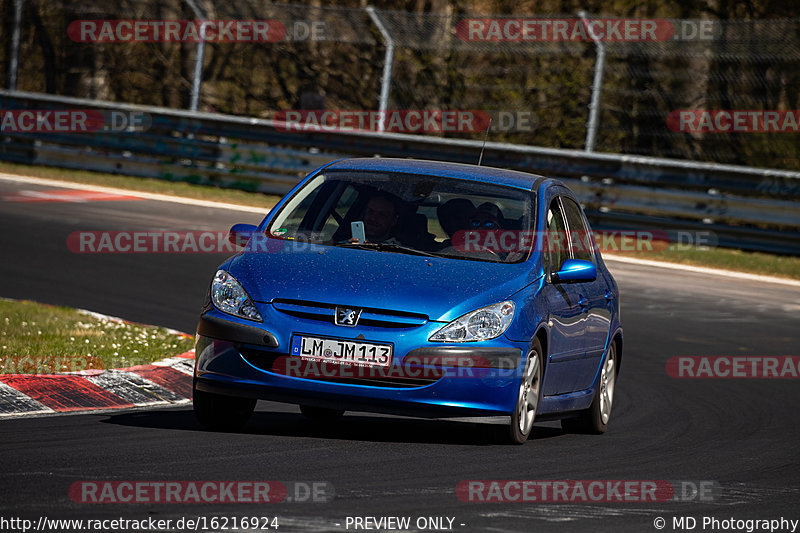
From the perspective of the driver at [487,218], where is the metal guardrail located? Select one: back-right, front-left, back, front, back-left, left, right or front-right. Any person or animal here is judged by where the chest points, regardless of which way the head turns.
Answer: back-right

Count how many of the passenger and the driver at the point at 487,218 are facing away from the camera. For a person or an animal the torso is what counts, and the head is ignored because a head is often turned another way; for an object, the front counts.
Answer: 0

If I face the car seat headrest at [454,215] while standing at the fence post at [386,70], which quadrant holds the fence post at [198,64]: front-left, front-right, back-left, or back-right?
back-right

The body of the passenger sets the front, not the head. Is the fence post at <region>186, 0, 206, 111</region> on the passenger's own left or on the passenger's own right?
on the passenger's own right

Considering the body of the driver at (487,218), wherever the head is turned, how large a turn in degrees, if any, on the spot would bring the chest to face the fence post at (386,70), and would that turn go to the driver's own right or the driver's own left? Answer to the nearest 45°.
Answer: approximately 135° to the driver's own right

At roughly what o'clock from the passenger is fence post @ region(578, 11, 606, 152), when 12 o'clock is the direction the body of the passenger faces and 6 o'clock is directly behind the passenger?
The fence post is roughly at 5 o'clock from the passenger.

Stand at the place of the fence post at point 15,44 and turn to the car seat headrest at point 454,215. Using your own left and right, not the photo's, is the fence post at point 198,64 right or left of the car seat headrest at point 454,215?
left

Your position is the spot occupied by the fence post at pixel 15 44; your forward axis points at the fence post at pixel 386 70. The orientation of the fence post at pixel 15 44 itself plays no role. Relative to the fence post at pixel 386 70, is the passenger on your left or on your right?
right

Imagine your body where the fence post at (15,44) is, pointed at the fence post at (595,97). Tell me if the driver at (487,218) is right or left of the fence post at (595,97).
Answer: right

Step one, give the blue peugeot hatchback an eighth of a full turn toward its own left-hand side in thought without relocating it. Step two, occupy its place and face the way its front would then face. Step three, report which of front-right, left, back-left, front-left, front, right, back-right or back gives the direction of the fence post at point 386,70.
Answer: back

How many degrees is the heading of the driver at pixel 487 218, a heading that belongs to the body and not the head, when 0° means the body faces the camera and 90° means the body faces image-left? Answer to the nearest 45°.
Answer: approximately 45°

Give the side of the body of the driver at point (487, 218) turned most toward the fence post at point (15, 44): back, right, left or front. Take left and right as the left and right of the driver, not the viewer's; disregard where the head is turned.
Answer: right

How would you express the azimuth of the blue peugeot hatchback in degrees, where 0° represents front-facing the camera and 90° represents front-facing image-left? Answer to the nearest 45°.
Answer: approximately 45°
